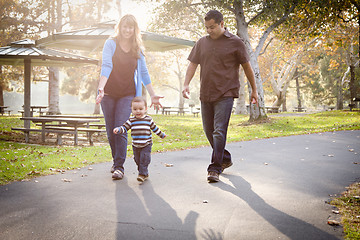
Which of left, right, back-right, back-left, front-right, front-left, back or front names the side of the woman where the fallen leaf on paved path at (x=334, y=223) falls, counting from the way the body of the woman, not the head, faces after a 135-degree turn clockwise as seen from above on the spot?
back

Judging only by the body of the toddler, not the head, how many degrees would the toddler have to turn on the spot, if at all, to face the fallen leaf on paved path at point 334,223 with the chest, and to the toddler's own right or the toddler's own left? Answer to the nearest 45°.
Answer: approximately 45° to the toddler's own left

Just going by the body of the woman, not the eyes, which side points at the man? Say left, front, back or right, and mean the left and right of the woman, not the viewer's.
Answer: left

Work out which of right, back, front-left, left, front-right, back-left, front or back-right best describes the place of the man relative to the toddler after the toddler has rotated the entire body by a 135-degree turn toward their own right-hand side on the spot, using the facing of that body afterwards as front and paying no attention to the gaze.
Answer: back-right

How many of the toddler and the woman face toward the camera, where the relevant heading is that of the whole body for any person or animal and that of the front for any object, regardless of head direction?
2

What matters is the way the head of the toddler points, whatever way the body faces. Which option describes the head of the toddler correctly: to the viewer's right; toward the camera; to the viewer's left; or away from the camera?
toward the camera

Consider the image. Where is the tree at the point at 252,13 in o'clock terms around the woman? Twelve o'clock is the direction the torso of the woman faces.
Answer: The tree is roughly at 7 o'clock from the woman.

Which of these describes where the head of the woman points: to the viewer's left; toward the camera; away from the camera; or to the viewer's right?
toward the camera

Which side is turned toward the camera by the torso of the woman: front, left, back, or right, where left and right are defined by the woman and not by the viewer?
front

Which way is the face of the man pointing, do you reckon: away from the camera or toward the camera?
toward the camera

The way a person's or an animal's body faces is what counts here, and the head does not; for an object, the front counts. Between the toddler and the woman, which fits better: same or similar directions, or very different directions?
same or similar directions

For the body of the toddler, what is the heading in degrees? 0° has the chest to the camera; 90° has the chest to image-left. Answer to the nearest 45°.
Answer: approximately 0°
